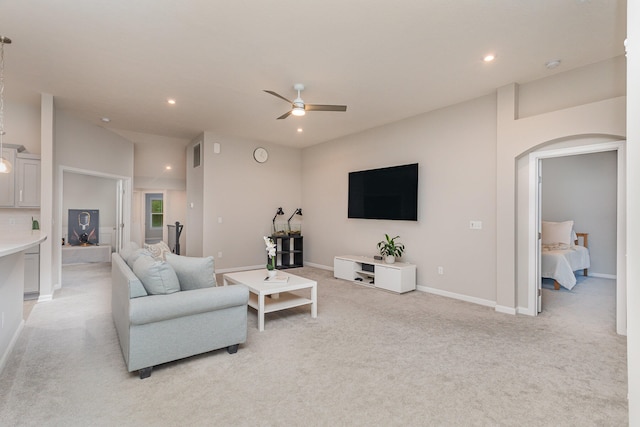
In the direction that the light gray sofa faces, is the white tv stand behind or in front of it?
in front

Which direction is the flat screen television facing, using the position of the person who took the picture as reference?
facing the viewer and to the left of the viewer

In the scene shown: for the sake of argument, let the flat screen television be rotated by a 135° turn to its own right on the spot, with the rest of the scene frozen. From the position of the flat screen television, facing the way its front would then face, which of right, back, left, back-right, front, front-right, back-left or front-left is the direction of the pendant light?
back-left

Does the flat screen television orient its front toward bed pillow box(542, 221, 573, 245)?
no

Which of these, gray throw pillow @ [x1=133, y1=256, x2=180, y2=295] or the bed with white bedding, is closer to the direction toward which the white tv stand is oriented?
the gray throw pillow

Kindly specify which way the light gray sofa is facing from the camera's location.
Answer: facing to the right of the viewer

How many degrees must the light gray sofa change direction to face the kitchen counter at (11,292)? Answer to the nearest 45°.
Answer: approximately 135° to its left

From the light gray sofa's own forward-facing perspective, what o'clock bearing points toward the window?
The window is roughly at 9 o'clock from the light gray sofa.

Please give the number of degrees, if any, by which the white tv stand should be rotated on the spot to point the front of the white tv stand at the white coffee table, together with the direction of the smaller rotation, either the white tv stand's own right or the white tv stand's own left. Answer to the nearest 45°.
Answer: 0° — it already faces it

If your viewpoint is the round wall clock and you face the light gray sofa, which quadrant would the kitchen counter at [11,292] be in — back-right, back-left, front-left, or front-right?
front-right

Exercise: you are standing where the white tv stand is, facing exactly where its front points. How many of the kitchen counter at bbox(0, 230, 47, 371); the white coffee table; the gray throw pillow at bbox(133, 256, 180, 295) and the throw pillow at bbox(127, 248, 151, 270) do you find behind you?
0

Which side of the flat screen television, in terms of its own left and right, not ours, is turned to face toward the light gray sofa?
front

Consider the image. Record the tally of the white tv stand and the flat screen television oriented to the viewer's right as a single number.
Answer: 0

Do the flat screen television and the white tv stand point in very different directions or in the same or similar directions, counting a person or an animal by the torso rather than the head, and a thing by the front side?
same or similar directions

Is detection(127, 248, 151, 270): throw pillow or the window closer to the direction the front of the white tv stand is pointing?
the throw pillow

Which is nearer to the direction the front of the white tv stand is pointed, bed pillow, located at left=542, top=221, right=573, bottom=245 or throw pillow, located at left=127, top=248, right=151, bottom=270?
the throw pillow

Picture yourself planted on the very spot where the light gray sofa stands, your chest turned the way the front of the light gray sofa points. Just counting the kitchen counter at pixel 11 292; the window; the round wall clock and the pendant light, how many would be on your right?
0
